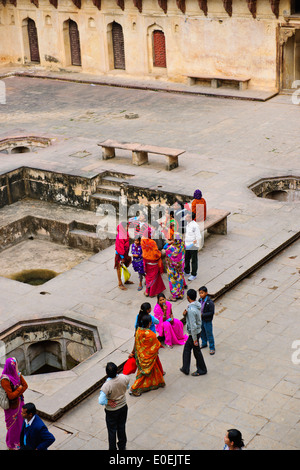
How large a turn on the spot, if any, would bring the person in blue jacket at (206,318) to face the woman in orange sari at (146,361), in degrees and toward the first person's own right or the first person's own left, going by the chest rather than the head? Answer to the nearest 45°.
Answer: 0° — they already face them

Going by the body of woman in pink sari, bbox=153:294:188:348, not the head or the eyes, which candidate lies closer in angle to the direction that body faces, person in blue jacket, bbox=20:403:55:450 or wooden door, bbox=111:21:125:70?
the person in blue jacket

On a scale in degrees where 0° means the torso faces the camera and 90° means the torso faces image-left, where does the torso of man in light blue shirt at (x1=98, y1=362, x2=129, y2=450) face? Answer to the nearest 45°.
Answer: approximately 180°

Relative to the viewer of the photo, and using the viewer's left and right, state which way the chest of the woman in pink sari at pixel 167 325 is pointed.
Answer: facing the viewer and to the right of the viewer

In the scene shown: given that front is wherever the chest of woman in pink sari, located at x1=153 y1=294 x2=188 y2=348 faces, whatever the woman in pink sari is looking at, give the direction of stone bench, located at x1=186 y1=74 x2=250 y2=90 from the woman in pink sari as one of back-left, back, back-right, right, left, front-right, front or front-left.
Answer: back-left

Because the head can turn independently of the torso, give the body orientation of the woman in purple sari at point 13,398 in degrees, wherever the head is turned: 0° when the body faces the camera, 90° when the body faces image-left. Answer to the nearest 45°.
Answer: approximately 315°

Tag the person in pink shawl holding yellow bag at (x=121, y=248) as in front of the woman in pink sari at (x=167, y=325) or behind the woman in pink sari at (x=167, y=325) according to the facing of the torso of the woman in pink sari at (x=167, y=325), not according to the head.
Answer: behind

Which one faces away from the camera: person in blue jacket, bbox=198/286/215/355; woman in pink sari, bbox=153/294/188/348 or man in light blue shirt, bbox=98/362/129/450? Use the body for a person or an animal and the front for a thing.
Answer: the man in light blue shirt

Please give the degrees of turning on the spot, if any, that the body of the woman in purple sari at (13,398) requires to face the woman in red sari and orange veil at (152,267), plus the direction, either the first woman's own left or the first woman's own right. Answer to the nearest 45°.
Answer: approximately 90° to the first woman's own left

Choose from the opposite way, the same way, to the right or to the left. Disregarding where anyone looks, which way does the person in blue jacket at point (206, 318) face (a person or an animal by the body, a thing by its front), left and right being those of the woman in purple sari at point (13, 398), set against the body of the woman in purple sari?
to the right

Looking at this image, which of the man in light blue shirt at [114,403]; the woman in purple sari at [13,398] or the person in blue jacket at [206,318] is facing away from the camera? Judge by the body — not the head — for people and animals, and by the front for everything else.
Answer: the man in light blue shirt

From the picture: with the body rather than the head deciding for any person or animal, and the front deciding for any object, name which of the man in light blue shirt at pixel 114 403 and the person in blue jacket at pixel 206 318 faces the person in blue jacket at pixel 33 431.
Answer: the person in blue jacket at pixel 206 318
